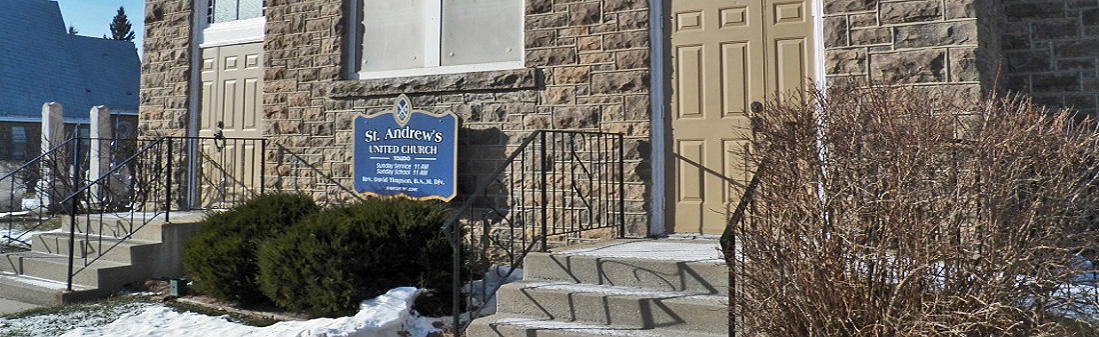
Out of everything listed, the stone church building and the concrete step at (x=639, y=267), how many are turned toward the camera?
2

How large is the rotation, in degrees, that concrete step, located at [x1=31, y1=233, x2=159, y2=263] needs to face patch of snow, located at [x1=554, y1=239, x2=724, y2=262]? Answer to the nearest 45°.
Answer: approximately 90° to its left

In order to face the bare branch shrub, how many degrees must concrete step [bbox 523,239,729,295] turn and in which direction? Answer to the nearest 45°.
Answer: approximately 45° to its left

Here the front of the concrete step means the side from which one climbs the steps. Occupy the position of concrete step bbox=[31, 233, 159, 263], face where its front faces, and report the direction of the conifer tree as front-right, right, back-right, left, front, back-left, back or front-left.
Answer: back-right

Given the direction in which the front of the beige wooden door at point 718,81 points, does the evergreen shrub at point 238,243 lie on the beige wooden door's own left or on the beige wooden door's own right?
on the beige wooden door's own right

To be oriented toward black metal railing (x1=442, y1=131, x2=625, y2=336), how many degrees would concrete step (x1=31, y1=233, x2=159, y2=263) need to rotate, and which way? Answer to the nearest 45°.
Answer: approximately 90° to its left
